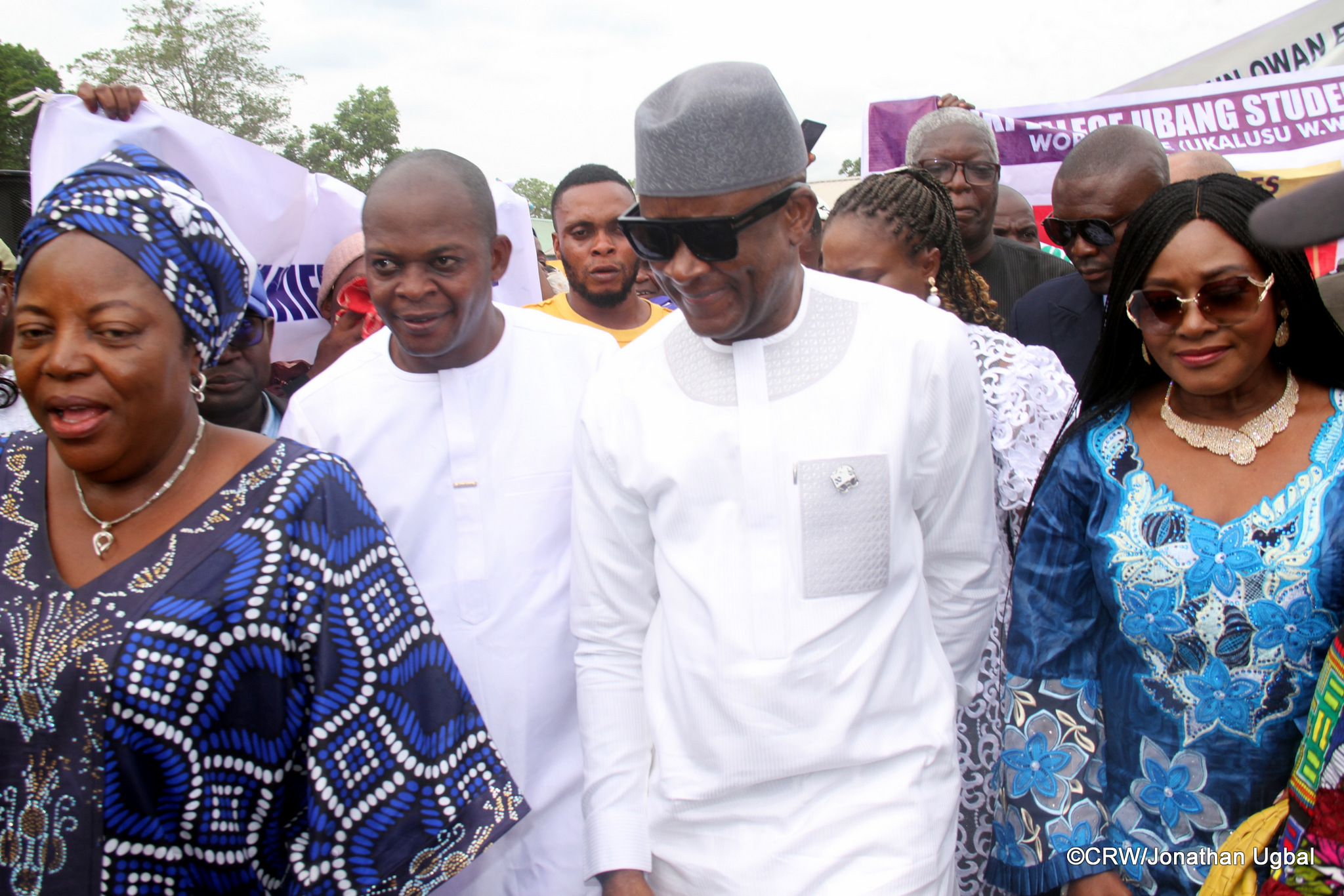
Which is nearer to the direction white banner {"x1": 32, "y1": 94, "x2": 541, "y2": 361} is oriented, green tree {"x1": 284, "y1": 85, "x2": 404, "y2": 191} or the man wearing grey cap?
the man wearing grey cap

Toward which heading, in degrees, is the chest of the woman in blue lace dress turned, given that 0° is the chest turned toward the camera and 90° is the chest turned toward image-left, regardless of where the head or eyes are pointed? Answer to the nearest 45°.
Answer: approximately 0°

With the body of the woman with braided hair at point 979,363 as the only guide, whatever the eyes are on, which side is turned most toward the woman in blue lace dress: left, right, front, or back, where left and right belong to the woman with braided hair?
left

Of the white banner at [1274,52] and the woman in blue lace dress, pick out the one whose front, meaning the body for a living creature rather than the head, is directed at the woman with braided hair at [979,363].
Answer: the white banner
